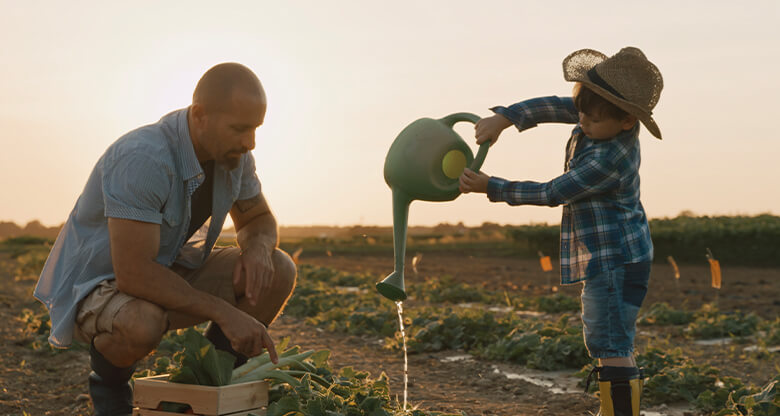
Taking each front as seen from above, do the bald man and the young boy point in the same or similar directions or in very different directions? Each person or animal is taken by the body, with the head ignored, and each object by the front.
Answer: very different directions

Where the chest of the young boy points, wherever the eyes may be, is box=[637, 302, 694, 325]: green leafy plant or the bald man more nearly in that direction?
the bald man

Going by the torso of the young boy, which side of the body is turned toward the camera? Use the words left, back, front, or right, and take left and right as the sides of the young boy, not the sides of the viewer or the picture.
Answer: left

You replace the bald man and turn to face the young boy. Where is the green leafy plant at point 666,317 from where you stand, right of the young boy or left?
left

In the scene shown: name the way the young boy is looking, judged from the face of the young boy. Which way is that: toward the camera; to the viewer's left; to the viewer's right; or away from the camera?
to the viewer's left

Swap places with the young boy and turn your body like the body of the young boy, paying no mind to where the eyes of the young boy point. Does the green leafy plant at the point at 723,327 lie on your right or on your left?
on your right

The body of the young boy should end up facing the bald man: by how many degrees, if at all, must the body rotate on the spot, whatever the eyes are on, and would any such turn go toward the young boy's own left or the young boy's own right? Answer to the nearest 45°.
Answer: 0° — they already face them

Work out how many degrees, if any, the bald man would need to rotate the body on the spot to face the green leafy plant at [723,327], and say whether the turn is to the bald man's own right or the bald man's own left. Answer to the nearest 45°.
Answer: approximately 90° to the bald man's own left

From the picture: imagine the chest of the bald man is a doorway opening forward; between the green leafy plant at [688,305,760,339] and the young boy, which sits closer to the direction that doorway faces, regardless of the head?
the young boy

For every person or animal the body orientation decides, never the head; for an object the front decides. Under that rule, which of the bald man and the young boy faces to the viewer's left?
the young boy

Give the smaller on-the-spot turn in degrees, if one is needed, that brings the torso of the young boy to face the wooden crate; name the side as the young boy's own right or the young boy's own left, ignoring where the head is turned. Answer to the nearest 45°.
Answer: approximately 45° to the young boy's own left

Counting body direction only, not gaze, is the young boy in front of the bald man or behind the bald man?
in front

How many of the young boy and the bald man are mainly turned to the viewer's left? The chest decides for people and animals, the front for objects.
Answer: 1

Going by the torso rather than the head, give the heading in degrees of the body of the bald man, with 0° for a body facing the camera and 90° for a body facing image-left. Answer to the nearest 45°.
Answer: approximately 315°
